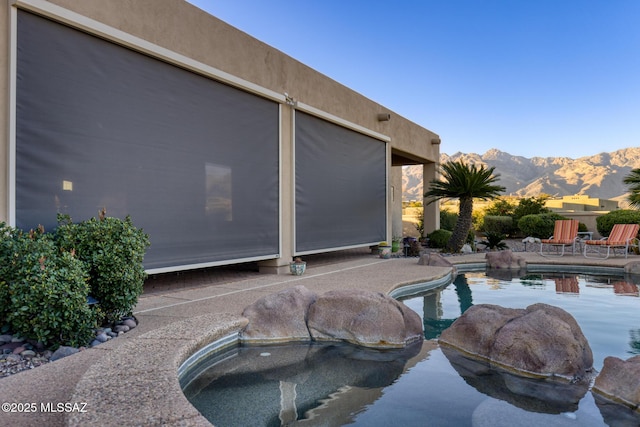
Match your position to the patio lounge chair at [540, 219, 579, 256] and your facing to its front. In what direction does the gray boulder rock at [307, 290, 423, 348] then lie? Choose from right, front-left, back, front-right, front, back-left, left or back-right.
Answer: front-left

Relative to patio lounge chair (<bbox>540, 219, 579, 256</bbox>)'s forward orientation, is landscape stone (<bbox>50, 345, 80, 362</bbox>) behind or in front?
in front

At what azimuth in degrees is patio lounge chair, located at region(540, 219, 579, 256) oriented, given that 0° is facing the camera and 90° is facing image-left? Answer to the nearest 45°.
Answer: approximately 45°

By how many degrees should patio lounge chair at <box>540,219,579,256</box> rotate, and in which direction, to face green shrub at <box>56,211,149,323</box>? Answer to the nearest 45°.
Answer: approximately 45° to its left

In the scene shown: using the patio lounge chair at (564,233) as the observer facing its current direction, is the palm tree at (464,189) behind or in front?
in front

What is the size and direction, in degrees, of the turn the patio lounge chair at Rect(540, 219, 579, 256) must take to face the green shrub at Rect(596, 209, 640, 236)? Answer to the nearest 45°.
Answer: approximately 135° to its right

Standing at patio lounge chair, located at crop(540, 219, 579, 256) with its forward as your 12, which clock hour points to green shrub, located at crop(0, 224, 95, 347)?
The green shrub is roughly at 11 o'clock from the patio lounge chair.

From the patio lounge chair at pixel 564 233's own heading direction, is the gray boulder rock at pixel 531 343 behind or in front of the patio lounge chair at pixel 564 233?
in front

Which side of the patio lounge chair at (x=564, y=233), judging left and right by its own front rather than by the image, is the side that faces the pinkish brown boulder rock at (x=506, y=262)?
front

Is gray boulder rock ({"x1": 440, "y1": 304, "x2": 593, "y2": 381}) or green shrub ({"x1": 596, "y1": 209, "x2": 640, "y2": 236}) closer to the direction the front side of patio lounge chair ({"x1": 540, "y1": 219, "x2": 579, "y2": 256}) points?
the gray boulder rock

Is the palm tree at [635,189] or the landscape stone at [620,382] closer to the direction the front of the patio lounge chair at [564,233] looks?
the landscape stone

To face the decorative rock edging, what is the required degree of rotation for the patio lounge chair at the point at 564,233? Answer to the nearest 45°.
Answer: approximately 45° to its left
